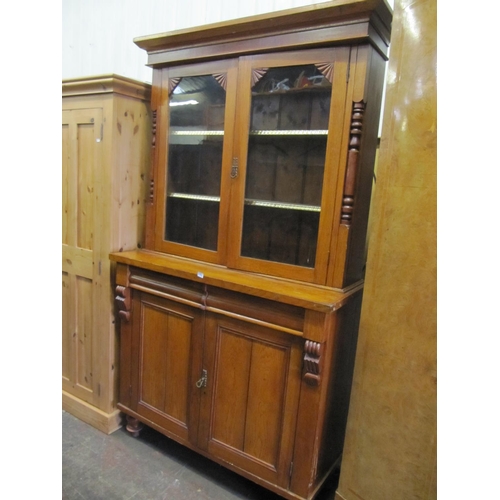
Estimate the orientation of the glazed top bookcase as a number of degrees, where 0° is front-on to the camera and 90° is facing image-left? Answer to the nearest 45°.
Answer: approximately 45°
